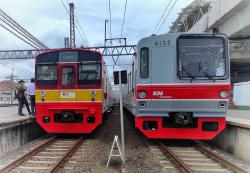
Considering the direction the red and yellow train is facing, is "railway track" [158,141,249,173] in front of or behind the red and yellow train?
in front

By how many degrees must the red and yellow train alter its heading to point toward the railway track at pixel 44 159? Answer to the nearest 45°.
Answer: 0° — it already faces it

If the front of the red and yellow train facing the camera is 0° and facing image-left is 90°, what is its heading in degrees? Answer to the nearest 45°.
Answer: approximately 0°
